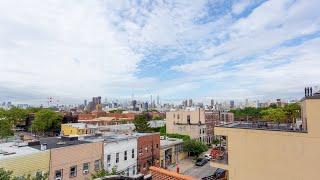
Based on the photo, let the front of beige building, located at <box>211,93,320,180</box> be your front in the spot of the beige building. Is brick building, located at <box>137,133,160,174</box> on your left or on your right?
on your right

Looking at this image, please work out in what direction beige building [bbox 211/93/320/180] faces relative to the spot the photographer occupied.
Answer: facing to the left of the viewer

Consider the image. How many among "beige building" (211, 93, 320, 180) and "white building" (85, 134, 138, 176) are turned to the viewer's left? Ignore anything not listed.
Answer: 1

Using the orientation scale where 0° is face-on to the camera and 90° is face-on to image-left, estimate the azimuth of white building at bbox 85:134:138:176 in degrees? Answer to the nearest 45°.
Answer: approximately 315°

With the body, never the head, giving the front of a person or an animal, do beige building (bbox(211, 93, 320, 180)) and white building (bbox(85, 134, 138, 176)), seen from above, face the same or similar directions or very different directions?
very different directions

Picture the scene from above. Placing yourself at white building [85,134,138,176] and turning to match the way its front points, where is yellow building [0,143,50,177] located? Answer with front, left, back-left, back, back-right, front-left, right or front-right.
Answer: right

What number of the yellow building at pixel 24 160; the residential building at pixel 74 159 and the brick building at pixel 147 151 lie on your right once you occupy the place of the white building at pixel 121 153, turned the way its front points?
2

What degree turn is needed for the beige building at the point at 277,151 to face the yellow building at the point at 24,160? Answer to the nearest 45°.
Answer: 0° — it already faces it

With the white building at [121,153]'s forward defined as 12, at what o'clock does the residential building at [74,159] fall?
The residential building is roughly at 3 o'clock from the white building.

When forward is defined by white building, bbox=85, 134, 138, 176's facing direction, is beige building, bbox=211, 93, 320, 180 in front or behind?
in front
